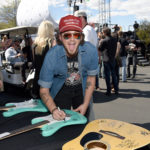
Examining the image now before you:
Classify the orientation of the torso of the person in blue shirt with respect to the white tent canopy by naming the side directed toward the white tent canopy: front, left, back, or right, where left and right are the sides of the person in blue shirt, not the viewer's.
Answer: back

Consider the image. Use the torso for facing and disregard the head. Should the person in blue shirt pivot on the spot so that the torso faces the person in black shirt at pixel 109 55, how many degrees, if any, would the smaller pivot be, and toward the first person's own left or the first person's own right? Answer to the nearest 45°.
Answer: approximately 180°

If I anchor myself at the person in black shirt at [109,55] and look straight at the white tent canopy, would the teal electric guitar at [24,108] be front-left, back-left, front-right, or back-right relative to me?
back-left

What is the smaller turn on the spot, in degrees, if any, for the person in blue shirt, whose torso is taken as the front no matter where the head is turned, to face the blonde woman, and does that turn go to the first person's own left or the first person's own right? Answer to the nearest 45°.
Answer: approximately 180°

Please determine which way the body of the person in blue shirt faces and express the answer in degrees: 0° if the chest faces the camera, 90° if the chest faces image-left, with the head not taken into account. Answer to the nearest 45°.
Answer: approximately 0°
